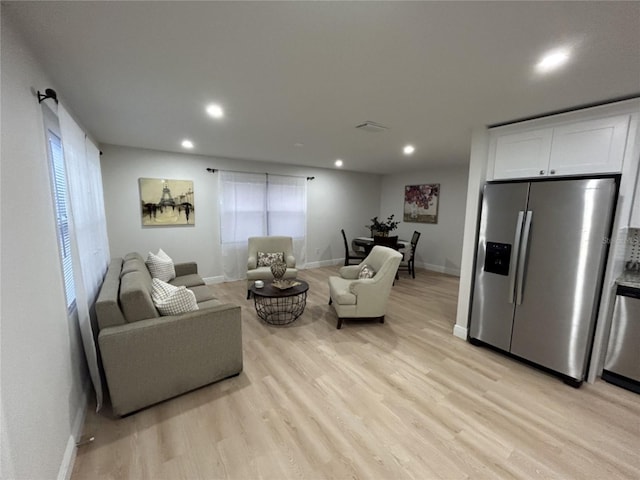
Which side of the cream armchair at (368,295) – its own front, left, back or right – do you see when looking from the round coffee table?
front

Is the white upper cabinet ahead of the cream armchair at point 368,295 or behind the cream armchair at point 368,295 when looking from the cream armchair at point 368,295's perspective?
behind

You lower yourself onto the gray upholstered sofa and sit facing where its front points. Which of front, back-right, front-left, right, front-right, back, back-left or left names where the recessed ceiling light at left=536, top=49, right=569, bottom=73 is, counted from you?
front-right

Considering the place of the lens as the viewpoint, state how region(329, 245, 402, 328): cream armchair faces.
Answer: facing to the left of the viewer

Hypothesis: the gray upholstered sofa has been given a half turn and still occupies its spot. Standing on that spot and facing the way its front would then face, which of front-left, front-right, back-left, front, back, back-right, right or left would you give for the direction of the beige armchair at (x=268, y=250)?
back-right

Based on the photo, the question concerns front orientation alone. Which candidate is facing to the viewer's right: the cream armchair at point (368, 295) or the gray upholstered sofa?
the gray upholstered sofa

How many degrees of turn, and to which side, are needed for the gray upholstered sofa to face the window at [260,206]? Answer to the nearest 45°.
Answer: approximately 45° to its left

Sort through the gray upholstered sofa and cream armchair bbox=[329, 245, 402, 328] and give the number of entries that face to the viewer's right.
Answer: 1

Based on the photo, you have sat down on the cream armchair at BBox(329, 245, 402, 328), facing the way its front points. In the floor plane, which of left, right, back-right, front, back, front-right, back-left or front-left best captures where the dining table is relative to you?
right

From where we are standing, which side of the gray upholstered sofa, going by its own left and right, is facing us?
right

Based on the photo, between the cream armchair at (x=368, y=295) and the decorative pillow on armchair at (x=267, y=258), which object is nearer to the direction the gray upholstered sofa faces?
the cream armchair

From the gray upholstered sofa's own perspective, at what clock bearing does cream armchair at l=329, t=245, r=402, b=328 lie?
The cream armchair is roughly at 12 o'clock from the gray upholstered sofa.
